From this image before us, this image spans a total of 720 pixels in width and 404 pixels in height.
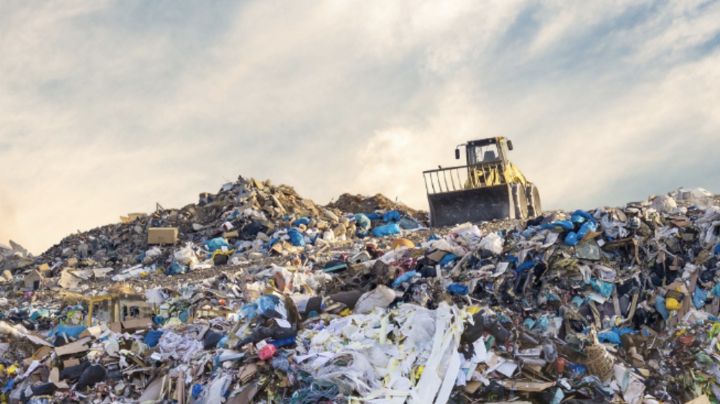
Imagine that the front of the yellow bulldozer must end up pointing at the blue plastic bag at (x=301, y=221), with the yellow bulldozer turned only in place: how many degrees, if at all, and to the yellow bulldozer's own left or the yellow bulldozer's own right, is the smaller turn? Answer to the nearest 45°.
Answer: approximately 45° to the yellow bulldozer's own right

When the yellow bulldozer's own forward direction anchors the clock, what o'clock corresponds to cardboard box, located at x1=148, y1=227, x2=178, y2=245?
The cardboard box is roughly at 1 o'clock from the yellow bulldozer.

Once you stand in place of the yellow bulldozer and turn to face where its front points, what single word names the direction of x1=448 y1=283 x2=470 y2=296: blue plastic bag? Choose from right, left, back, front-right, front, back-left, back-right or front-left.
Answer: front-left

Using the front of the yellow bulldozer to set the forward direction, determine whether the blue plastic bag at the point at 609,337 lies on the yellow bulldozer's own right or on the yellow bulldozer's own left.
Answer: on the yellow bulldozer's own left

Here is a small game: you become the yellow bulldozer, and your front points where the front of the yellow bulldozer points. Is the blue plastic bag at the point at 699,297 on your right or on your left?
on your left
